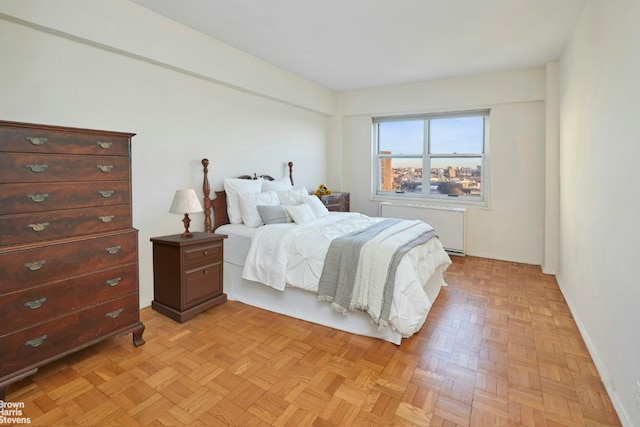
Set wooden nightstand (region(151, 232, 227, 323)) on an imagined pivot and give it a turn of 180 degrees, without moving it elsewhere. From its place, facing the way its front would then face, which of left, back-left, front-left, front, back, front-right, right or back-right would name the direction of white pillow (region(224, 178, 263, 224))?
right

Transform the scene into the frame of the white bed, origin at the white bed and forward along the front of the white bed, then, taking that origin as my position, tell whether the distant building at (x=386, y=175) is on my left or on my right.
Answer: on my left

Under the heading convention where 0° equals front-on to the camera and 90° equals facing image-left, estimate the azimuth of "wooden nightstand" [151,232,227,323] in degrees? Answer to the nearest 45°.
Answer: approximately 315°

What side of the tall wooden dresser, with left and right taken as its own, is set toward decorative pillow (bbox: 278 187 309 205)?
left

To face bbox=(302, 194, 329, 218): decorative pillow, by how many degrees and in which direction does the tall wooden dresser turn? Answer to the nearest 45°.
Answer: approximately 45° to its left

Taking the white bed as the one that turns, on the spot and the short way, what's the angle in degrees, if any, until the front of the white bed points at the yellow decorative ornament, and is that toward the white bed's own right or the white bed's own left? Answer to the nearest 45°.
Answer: approximately 135° to the white bed's own left

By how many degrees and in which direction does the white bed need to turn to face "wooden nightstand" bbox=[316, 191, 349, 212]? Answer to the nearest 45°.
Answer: approximately 135° to its left

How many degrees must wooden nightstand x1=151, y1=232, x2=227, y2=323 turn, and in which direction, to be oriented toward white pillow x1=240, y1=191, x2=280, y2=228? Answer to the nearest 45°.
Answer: approximately 90° to its left

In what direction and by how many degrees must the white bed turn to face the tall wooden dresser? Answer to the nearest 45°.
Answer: approximately 90° to its right

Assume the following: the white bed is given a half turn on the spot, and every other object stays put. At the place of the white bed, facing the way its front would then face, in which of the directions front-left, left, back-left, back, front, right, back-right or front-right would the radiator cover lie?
right
